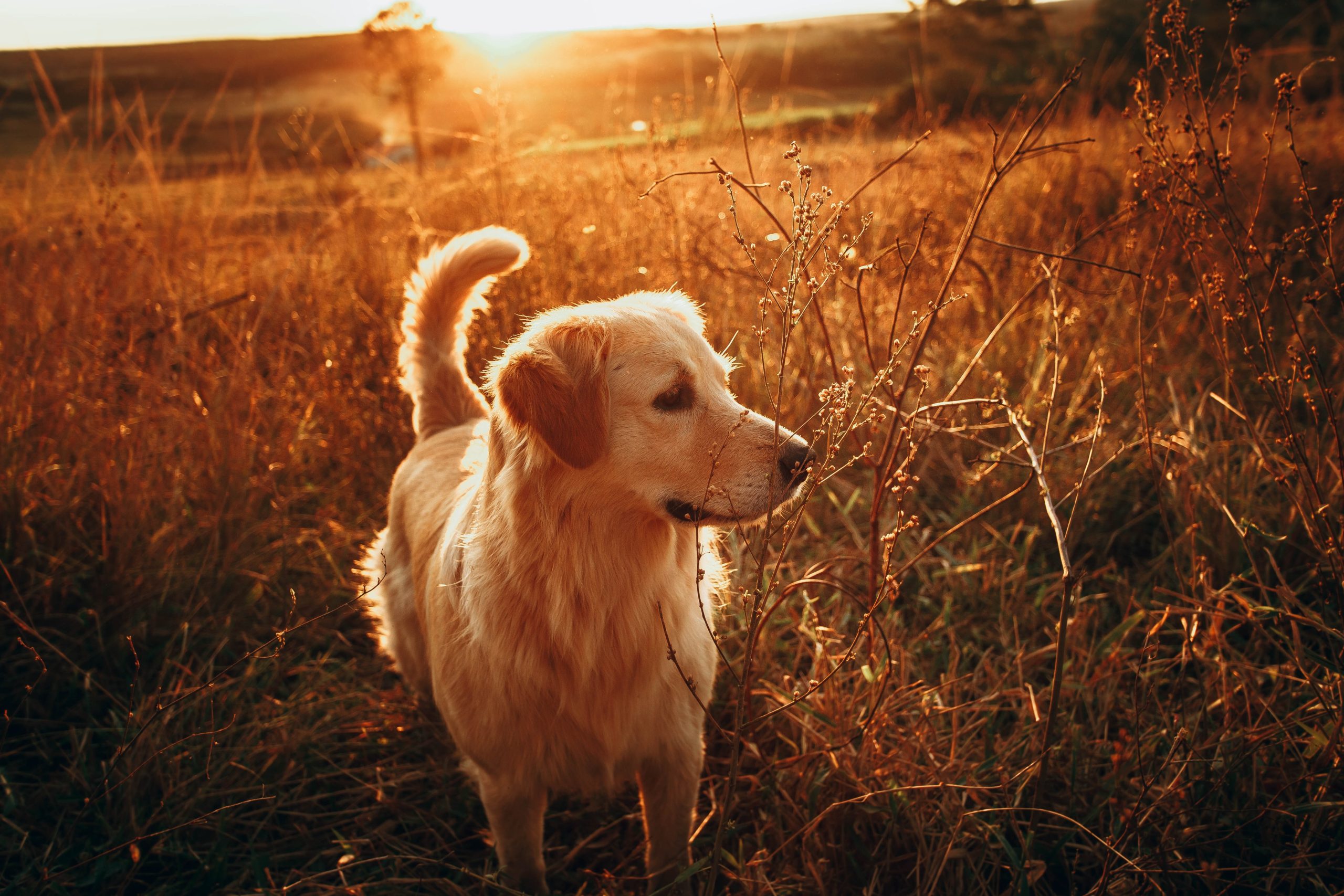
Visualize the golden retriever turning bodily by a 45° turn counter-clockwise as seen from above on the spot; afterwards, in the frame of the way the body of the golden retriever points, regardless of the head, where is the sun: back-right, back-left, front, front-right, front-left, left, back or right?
left

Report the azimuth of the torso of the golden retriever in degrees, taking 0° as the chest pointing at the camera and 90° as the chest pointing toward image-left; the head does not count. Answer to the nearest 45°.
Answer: approximately 315°

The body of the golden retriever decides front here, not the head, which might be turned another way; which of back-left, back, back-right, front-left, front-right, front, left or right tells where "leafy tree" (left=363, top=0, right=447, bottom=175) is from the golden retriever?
back-left
